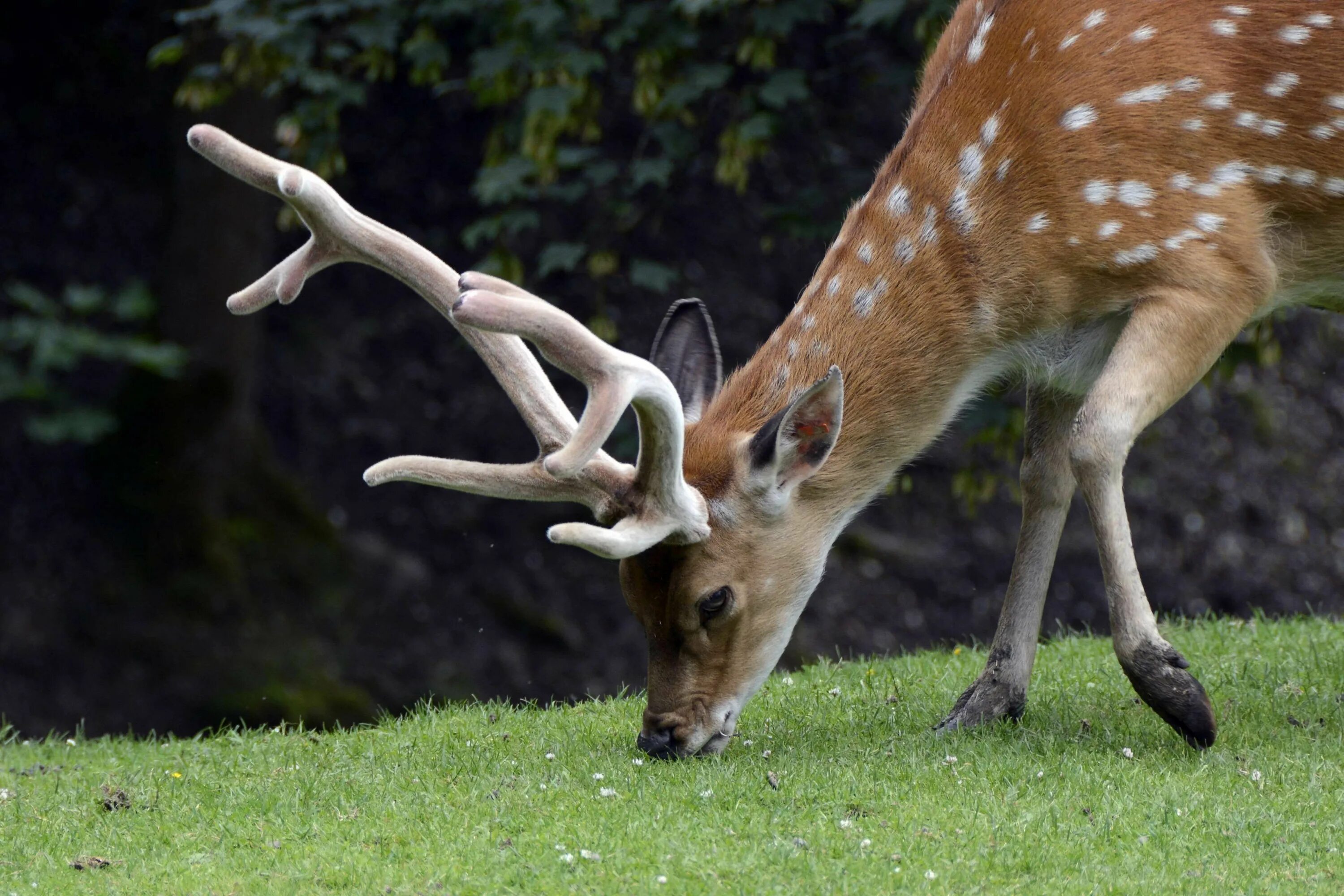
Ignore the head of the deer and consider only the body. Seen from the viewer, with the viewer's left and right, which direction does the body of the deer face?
facing to the left of the viewer

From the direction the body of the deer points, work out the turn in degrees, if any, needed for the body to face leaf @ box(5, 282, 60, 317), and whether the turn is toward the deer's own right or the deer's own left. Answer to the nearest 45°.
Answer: approximately 45° to the deer's own right

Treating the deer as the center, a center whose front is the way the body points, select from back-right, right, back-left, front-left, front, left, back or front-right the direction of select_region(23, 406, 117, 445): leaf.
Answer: front-right
